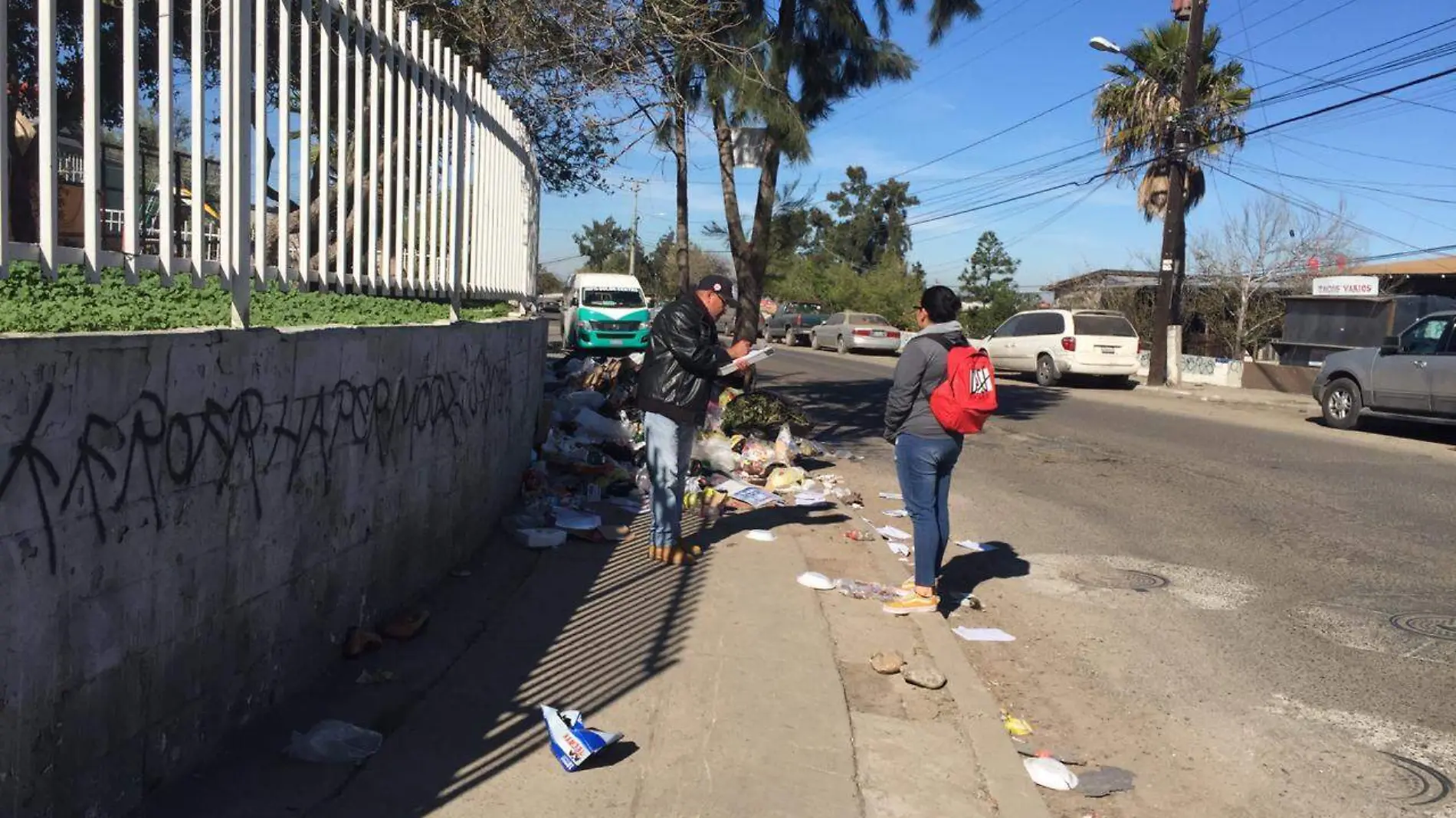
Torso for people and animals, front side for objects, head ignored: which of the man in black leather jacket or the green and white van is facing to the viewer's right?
the man in black leather jacket

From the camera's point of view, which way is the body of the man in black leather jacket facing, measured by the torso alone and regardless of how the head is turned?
to the viewer's right

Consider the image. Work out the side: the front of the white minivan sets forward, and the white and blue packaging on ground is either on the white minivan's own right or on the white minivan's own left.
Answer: on the white minivan's own left

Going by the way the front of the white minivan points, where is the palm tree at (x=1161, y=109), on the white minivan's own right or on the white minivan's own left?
on the white minivan's own right

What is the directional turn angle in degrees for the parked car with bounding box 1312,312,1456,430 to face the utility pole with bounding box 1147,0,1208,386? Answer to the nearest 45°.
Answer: approximately 45° to its right

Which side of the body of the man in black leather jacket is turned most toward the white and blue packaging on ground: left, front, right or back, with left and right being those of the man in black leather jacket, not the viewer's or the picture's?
right

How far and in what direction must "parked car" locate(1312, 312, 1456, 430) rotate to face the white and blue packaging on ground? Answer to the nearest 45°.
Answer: approximately 90° to its left

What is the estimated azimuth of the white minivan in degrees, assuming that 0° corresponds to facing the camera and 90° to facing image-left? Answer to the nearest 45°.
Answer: approximately 135°

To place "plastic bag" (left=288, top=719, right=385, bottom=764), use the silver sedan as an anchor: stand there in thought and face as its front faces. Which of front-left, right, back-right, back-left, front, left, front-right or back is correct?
back-left

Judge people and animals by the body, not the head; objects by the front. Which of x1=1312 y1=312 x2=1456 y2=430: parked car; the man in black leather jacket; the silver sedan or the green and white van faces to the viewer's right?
the man in black leather jacket

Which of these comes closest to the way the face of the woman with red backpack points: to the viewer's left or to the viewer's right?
to the viewer's left

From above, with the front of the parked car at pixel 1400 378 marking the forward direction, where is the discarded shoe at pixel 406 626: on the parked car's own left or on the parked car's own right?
on the parked car's own left

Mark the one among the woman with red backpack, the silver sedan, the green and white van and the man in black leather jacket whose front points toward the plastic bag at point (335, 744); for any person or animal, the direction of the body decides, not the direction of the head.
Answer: the green and white van

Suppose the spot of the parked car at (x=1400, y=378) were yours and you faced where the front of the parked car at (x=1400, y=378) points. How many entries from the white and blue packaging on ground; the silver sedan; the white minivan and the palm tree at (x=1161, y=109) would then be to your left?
1

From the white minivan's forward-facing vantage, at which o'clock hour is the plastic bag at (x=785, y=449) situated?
The plastic bag is roughly at 8 o'clock from the white minivan.

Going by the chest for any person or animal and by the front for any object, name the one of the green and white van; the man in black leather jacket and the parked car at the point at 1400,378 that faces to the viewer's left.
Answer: the parked car

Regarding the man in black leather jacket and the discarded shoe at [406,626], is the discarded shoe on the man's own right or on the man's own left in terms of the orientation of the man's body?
on the man's own right
